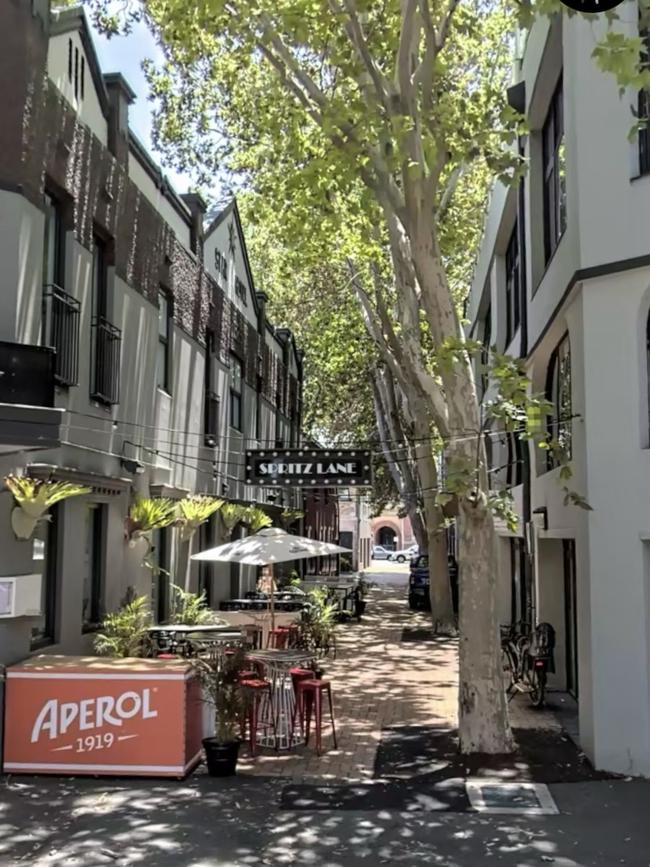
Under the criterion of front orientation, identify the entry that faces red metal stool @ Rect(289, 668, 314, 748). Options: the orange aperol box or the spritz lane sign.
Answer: the spritz lane sign

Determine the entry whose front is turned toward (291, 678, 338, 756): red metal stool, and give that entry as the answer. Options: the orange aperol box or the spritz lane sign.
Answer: the spritz lane sign

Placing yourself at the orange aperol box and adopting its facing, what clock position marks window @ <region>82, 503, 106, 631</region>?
The window is roughly at 6 o'clock from the orange aperol box.

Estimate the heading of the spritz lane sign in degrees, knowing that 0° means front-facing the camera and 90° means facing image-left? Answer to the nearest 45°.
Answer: approximately 0°

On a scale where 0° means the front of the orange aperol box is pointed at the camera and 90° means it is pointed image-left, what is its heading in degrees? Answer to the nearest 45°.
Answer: approximately 0°

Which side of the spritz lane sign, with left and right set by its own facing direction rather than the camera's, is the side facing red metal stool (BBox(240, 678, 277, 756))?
front

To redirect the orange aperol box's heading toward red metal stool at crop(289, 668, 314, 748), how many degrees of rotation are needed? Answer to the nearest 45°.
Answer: approximately 135° to its left

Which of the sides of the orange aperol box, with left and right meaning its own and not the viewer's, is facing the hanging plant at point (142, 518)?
back

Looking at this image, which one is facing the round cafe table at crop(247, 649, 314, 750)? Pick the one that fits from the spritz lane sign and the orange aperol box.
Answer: the spritz lane sign

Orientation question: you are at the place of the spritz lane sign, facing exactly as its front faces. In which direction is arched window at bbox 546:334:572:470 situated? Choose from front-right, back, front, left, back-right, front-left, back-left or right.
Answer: left

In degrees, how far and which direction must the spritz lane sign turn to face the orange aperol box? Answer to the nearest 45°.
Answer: approximately 45° to its right

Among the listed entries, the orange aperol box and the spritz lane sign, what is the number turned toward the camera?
2
